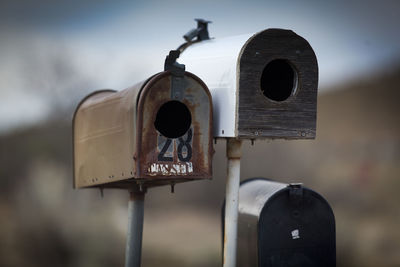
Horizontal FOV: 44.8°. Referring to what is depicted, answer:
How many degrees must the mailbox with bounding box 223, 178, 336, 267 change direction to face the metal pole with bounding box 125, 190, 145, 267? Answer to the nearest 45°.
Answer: approximately 135° to its right

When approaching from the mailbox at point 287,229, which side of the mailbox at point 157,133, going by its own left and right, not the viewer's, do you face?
left

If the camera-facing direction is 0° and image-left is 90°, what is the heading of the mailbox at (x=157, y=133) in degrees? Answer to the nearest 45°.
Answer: approximately 315°

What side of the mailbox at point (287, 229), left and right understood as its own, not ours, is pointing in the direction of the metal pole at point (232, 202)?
right
